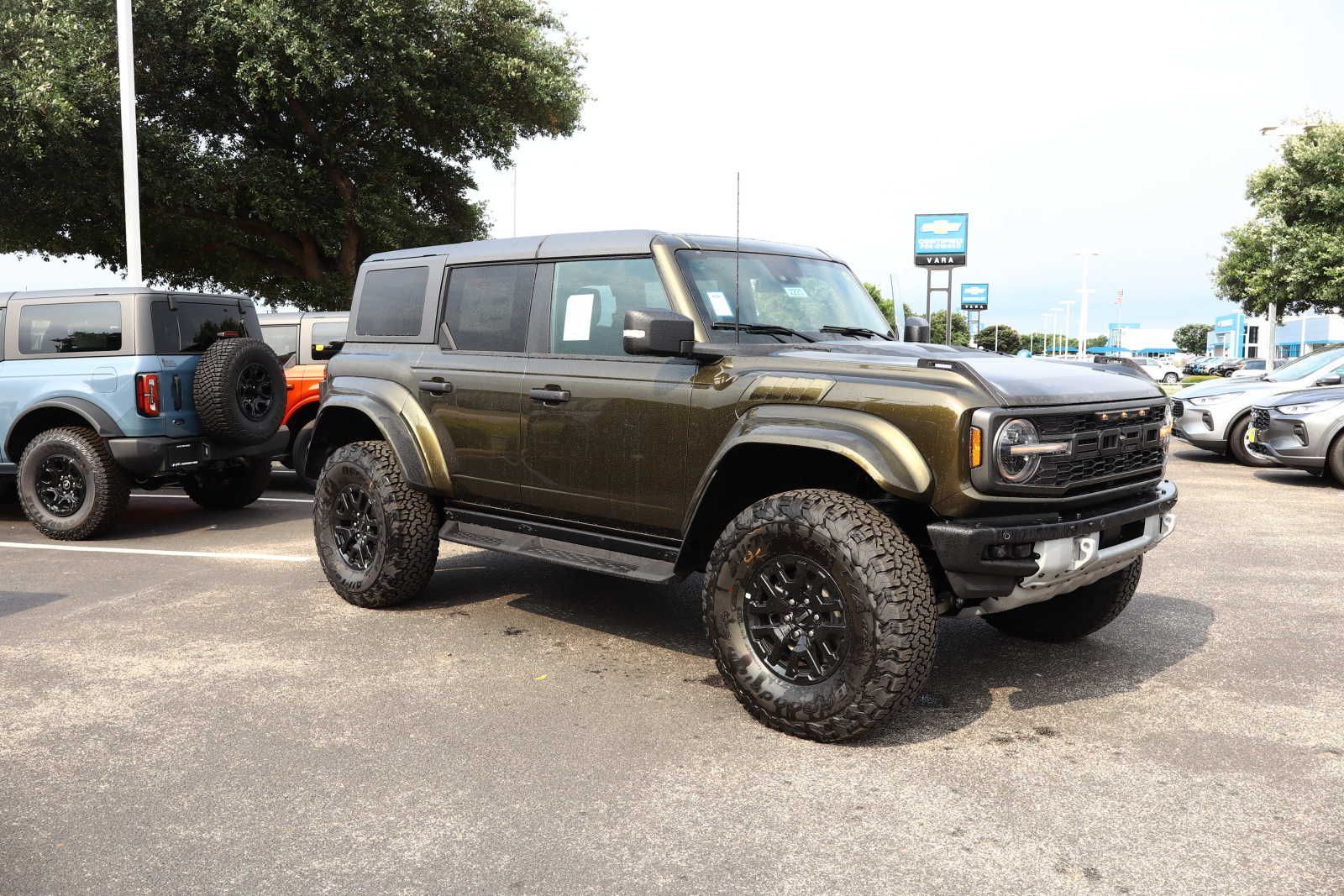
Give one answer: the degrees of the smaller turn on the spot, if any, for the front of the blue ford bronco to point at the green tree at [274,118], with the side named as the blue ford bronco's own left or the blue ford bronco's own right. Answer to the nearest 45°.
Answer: approximately 45° to the blue ford bronco's own right

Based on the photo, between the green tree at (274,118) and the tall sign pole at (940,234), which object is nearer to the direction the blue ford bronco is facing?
the green tree

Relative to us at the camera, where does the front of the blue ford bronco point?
facing away from the viewer and to the left of the viewer

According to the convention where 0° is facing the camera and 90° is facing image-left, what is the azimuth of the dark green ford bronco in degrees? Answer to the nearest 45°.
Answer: approximately 315°

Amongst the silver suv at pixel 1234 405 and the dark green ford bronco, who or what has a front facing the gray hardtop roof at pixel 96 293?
the silver suv

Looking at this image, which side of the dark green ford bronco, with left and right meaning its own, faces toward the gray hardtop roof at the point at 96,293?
back

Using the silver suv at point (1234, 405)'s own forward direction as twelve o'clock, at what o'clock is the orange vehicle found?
The orange vehicle is roughly at 12 o'clock from the silver suv.

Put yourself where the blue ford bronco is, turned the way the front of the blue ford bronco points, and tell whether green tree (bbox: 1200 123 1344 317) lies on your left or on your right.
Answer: on your right

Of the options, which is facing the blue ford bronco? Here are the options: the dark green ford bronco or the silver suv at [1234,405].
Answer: the silver suv

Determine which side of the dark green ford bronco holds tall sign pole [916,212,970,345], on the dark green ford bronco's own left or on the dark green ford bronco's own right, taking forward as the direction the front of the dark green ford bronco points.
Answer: on the dark green ford bronco's own left

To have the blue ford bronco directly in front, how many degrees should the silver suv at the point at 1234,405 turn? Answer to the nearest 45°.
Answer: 0° — it already faces it
